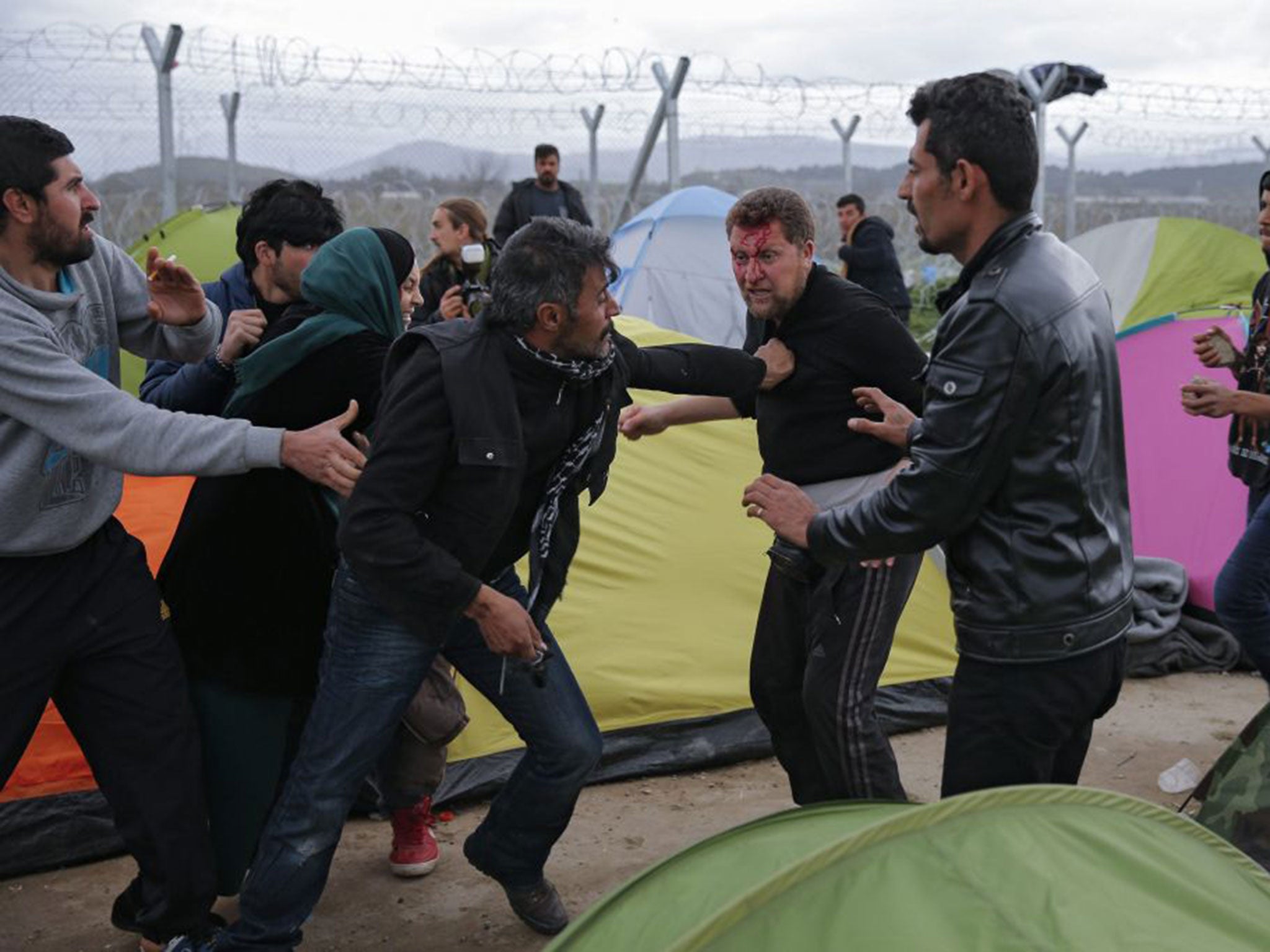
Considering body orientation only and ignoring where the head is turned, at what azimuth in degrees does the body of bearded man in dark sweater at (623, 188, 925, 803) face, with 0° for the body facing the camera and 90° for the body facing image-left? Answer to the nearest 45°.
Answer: approximately 45°

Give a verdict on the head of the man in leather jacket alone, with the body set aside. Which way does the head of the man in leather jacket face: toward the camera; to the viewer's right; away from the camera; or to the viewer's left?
to the viewer's left

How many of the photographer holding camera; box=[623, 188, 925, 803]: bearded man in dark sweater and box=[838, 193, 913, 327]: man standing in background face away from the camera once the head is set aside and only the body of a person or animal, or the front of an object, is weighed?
0

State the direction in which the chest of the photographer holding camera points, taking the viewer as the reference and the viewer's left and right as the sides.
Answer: facing the viewer and to the left of the viewer

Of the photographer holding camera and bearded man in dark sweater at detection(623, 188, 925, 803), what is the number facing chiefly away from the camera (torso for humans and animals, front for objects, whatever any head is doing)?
0

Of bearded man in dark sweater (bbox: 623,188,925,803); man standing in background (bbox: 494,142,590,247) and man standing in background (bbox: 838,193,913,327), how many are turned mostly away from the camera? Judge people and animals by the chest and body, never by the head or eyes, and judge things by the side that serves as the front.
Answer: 0

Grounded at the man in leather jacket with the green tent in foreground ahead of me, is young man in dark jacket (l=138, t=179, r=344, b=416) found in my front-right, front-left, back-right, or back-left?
back-right

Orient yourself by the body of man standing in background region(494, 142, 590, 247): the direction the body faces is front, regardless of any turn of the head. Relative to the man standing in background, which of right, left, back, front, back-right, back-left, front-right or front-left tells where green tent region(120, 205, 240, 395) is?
front-right

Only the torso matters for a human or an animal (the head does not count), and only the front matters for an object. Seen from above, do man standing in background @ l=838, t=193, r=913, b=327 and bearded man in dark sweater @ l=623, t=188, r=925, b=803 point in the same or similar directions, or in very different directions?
same or similar directions

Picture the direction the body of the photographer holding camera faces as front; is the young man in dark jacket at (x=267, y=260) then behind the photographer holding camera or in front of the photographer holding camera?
in front

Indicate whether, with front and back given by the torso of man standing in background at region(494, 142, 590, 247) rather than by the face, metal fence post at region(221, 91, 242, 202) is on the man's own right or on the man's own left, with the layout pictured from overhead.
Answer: on the man's own right

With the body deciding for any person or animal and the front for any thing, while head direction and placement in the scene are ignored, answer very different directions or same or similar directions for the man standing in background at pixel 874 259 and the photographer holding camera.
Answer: same or similar directions

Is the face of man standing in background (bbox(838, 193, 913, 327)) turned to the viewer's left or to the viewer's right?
to the viewer's left

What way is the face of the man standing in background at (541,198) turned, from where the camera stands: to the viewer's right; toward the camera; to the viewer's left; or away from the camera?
toward the camera

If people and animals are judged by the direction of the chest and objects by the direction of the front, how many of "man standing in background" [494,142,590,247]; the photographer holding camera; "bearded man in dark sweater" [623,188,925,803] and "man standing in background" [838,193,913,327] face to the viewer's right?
0

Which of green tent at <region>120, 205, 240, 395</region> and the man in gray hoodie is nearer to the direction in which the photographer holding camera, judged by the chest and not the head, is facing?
the man in gray hoodie

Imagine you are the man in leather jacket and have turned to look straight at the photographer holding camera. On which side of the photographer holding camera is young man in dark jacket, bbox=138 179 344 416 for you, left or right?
left

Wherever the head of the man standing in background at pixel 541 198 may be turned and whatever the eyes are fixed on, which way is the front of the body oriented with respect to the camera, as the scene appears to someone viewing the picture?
toward the camera
